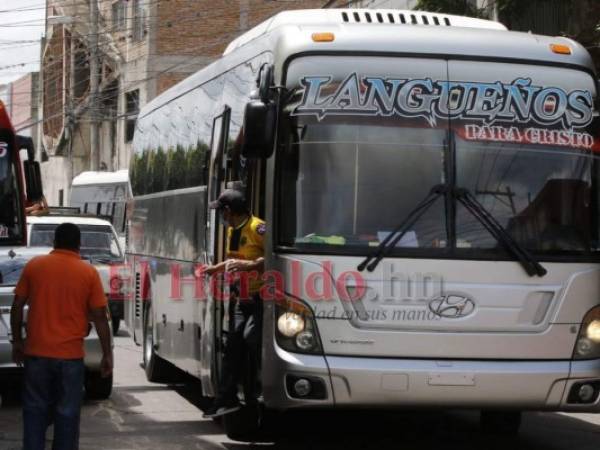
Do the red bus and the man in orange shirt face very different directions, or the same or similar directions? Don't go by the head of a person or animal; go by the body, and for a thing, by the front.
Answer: very different directions

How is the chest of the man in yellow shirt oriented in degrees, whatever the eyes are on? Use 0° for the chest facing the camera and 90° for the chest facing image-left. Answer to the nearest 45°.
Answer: approximately 45°

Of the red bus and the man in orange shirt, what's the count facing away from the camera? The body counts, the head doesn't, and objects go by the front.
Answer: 1

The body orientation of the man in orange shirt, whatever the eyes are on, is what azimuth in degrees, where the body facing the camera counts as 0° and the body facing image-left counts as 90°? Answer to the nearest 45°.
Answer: approximately 180°

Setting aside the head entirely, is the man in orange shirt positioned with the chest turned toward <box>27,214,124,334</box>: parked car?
yes

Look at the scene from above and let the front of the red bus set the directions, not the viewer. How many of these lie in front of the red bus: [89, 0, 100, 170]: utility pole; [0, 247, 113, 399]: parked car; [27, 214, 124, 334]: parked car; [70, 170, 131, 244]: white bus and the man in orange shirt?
2

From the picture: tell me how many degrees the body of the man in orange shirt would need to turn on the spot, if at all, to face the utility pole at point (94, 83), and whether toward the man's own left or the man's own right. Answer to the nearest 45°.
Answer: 0° — they already face it

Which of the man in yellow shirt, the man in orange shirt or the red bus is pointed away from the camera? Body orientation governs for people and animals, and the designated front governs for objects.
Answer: the man in orange shirt

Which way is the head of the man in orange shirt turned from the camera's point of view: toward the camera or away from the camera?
away from the camera

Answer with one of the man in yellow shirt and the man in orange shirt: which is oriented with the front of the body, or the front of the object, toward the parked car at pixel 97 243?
the man in orange shirt

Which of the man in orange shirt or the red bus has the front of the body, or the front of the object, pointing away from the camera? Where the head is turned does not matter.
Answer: the man in orange shirt

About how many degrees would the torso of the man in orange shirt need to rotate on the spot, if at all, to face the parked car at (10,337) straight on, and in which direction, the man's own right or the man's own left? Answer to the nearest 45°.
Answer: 0° — they already face it

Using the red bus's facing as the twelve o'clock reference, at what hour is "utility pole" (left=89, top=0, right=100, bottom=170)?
The utility pole is roughly at 6 o'clock from the red bus.

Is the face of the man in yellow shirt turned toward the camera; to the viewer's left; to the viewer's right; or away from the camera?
to the viewer's left

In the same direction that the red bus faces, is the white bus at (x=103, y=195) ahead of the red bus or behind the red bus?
behind
